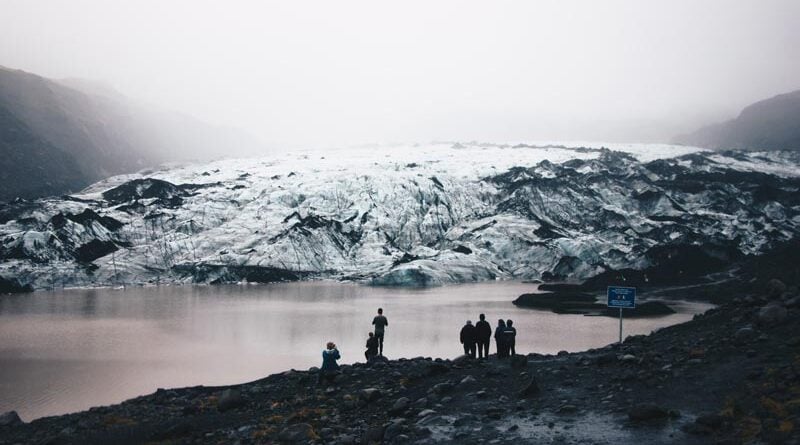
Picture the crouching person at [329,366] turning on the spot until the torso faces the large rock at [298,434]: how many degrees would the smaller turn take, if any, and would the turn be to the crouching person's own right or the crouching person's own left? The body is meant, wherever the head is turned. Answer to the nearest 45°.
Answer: approximately 180°

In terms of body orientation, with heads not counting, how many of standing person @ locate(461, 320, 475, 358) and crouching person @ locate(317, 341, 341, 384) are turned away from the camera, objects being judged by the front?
2

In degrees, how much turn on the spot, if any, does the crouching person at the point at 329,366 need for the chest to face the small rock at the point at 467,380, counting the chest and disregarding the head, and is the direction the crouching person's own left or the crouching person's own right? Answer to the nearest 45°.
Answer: approximately 135° to the crouching person's own right

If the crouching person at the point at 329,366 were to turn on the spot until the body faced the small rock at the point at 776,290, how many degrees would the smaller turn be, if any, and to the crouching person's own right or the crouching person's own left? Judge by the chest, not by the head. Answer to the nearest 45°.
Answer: approximately 90° to the crouching person's own right

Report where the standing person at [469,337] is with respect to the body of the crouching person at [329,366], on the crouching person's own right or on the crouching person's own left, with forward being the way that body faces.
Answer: on the crouching person's own right

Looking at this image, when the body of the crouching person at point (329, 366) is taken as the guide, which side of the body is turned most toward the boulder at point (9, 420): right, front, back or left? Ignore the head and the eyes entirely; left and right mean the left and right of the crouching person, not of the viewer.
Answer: left

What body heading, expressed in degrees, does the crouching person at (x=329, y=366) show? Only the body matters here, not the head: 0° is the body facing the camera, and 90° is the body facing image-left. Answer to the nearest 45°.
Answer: approximately 180°

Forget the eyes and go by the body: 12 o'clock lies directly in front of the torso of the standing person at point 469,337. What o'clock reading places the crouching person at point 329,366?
The crouching person is roughly at 8 o'clock from the standing person.

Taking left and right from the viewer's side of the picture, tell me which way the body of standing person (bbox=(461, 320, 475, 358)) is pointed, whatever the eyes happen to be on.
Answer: facing away from the viewer

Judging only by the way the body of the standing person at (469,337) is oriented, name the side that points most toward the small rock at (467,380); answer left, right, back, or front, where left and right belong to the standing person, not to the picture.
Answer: back
